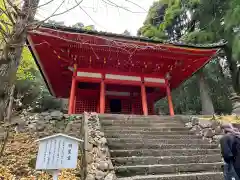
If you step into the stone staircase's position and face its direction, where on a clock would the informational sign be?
The informational sign is roughly at 1 o'clock from the stone staircase.

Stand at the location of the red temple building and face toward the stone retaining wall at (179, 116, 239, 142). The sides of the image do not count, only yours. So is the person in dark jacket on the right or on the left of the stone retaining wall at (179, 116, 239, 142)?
right

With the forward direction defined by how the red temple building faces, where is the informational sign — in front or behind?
in front

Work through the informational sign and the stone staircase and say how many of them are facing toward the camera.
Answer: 2

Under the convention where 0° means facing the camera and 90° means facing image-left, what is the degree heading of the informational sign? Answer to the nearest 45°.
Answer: approximately 0°

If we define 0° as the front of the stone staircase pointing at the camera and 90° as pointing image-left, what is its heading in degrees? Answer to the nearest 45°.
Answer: approximately 0°

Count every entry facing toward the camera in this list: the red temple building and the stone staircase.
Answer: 2
